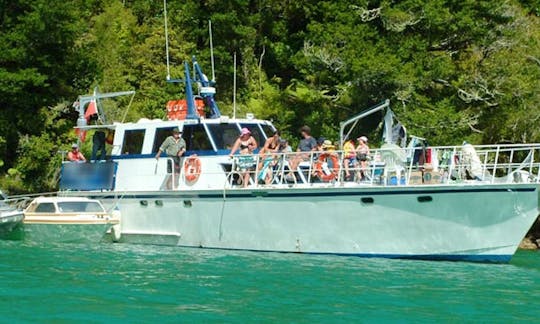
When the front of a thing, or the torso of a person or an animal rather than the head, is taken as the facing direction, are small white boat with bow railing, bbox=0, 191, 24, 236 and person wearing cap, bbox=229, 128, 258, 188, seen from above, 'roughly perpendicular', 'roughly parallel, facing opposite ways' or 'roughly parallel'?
roughly perpendicular

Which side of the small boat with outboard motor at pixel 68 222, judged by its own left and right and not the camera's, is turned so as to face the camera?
left

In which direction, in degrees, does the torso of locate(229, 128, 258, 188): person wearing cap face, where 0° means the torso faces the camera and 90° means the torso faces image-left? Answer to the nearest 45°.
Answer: approximately 0°

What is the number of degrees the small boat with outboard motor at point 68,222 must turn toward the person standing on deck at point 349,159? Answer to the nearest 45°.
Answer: approximately 135° to its left

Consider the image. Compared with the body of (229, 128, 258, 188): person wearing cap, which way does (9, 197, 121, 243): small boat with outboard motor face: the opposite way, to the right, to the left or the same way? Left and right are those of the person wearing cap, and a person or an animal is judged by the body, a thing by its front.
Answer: to the right

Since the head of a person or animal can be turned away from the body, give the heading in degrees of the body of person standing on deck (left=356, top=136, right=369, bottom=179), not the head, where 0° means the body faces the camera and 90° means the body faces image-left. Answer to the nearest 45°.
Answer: approximately 0°
